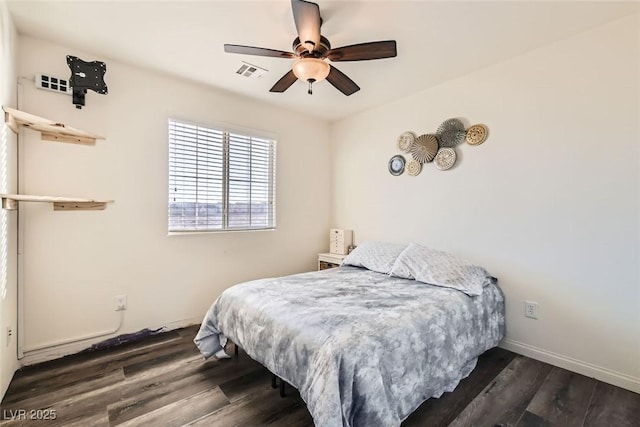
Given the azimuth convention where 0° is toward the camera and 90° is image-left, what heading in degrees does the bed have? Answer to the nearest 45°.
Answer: approximately 45°

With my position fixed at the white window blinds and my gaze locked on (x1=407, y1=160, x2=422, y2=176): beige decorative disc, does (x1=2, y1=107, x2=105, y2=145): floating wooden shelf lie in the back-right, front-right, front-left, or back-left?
back-right

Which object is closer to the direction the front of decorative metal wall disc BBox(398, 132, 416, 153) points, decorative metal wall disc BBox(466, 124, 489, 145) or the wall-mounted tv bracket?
the wall-mounted tv bracket

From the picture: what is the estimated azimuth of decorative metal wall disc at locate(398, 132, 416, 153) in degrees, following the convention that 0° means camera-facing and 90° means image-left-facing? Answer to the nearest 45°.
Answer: approximately 45°

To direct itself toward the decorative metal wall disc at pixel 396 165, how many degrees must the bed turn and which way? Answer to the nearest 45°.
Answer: approximately 135° to its right
